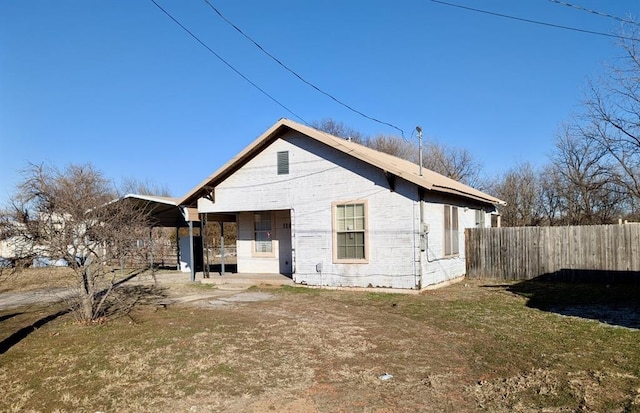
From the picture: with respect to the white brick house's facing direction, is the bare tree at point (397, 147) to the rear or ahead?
to the rear

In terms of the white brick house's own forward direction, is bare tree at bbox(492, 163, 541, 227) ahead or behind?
behind

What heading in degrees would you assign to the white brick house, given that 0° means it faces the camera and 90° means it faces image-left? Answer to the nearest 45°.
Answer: approximately 45°

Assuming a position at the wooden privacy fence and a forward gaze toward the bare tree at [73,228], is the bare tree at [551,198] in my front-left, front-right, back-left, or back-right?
back-right

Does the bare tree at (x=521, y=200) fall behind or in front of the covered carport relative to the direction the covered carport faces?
behind

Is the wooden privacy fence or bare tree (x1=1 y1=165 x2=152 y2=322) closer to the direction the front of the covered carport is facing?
the bare tree

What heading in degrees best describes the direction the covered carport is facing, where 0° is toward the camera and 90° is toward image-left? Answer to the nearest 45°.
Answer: approximately 45°
